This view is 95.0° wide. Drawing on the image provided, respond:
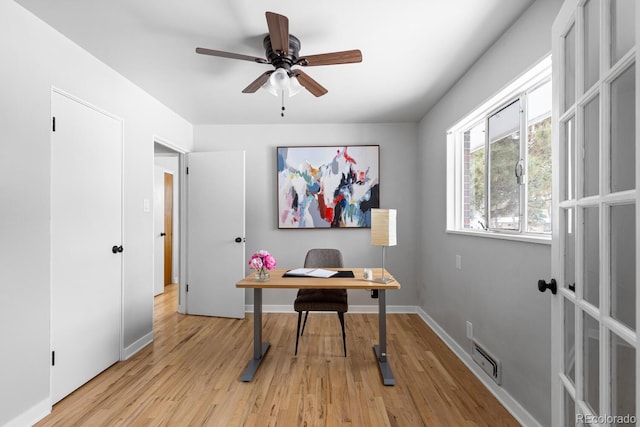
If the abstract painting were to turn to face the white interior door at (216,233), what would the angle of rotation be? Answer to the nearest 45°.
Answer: approximately 90° to its right

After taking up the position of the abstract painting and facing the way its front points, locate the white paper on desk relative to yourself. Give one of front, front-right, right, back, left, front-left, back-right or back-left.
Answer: front

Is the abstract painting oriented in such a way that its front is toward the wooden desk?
yes

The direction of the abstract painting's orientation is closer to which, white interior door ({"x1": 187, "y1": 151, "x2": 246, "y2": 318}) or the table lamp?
the table lamp

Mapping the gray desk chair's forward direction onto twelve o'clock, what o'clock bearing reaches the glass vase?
The glass vase is roughly at 2 o'clock from the gray desk chair.

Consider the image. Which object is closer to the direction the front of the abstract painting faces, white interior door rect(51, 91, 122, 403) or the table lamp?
the table lamp

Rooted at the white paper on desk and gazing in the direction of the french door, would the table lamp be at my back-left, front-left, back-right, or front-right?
front-left

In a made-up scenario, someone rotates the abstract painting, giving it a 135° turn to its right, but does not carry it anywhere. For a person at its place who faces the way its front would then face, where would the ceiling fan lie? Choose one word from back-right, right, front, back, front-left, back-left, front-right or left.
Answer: back-left

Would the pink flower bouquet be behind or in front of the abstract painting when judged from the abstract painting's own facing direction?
in front

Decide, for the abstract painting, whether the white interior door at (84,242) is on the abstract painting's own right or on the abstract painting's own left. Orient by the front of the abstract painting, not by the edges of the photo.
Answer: on the abstract painting's own right

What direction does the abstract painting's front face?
toward the camera

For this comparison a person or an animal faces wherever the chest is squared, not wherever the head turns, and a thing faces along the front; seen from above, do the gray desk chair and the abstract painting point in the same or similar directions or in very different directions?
same or similar directions

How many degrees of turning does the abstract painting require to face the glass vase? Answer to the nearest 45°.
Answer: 0° — it already faces it

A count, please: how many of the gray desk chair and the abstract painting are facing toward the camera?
2
